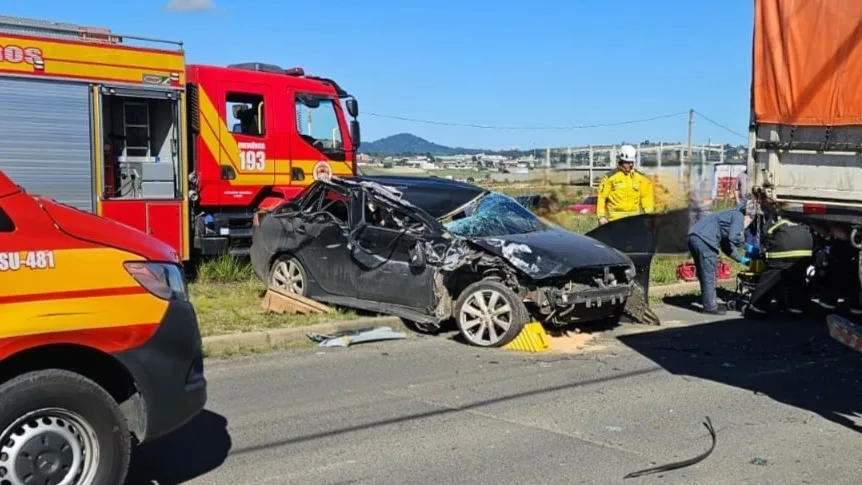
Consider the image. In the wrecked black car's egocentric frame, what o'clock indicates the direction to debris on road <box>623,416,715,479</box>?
The debris on road is roughly at 1 o'clock from the wrecked black car.

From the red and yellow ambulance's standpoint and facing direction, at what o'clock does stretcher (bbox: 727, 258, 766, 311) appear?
The stretcher is roughly at 11 o'clock from the red and yellow ambulance.

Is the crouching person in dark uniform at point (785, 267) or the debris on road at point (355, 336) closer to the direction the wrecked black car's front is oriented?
the crouching person in dark uniform

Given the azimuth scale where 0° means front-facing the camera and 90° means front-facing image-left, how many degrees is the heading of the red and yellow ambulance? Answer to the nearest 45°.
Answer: approximately 270°

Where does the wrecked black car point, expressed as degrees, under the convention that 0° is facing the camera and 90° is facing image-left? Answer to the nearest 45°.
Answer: approximately 315°

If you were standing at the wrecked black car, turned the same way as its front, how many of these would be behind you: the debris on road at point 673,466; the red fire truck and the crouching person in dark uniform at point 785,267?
1

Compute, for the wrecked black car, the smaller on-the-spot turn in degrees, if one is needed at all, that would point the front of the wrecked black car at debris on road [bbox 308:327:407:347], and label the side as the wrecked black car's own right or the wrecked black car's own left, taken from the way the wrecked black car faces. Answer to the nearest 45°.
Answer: approximately 90° to the wrecked black car's own right

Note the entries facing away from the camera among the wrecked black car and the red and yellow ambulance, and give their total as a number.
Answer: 0

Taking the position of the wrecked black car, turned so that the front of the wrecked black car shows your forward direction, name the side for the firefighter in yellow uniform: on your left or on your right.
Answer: on your left

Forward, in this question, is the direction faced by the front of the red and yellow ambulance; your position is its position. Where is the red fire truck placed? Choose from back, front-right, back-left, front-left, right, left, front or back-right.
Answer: left

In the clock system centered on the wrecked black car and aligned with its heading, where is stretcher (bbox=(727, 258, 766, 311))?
The stretcher is roughly at 10 o'clock from the wrecked black car.

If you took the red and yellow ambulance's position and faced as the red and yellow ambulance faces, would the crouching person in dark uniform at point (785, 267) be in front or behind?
in front

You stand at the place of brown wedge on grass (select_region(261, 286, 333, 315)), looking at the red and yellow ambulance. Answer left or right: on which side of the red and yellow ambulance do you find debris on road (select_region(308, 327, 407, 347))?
left

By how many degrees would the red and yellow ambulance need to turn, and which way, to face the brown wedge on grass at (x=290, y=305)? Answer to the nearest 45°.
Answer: approximately 90° to its left
